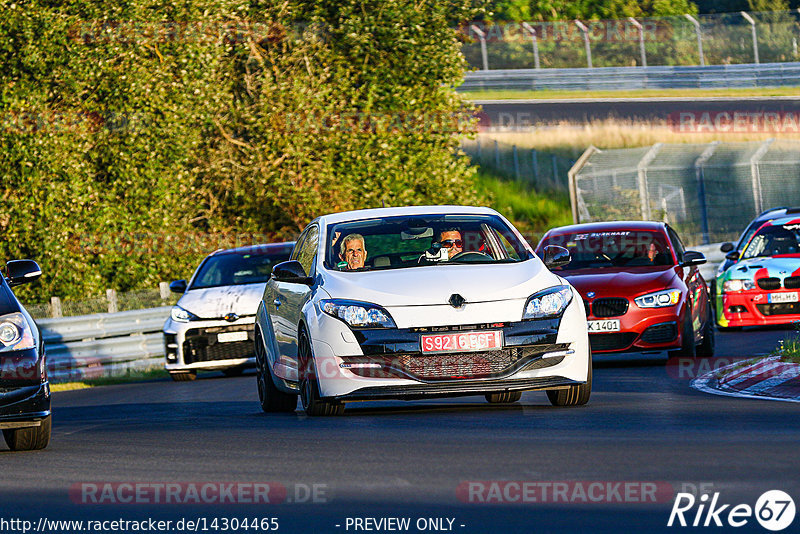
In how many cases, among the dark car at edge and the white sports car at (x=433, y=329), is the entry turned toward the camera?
2

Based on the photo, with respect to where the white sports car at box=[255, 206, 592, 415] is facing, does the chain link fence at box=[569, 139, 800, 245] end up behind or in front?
behind

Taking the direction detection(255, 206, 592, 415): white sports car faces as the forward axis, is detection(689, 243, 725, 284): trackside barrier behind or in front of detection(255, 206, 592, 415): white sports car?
behind

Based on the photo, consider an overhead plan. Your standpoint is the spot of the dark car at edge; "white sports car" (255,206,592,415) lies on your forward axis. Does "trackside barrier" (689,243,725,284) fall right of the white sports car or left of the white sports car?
left

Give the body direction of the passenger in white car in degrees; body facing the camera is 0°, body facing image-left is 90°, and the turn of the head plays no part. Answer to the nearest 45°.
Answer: approximately 0°

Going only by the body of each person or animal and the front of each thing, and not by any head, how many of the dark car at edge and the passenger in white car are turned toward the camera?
2

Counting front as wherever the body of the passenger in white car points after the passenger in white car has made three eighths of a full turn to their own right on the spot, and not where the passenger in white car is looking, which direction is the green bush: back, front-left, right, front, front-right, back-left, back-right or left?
front-right

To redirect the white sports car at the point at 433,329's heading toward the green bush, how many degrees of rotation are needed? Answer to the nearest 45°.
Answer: approximately 180°

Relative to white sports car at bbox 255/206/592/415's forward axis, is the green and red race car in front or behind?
behind

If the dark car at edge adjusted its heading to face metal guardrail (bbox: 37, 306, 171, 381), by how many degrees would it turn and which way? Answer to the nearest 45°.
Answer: approximately 180°
